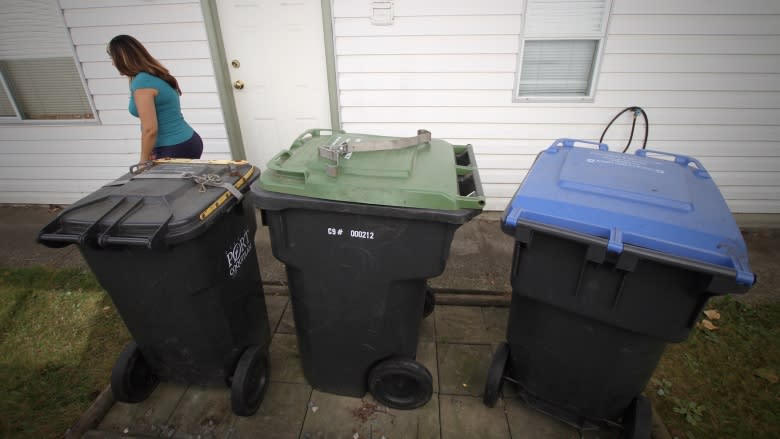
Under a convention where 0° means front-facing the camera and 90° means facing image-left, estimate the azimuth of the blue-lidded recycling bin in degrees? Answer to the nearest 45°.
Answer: approximately 180°

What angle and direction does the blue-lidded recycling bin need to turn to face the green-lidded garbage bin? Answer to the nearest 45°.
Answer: approximately 135° to its left

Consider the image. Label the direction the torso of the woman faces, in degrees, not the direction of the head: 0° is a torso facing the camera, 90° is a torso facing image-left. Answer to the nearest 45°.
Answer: approximately 90°

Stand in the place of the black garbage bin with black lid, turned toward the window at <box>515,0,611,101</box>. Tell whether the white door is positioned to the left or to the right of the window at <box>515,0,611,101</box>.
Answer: left

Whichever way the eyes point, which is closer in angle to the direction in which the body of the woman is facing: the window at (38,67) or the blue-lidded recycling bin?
the window

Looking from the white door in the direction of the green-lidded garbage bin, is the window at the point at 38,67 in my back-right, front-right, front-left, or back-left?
back-right

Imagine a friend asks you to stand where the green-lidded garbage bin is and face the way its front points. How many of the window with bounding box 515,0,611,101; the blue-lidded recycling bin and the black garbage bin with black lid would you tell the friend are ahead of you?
1
